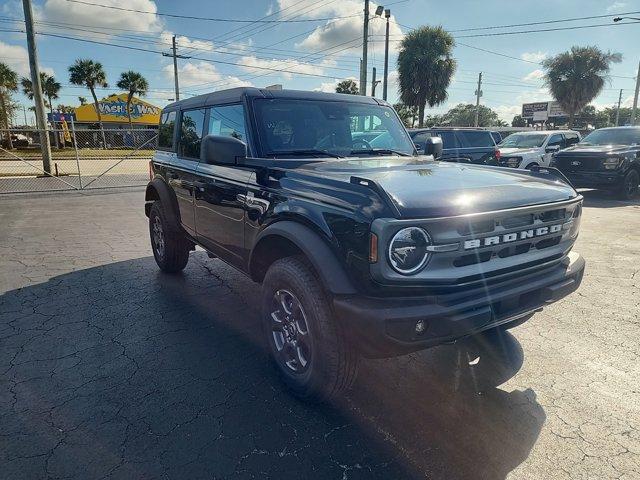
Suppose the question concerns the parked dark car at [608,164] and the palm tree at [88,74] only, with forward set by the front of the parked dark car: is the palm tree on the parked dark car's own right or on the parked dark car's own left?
on the parked dark car's own right

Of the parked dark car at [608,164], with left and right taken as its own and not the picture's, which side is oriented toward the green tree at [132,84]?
right

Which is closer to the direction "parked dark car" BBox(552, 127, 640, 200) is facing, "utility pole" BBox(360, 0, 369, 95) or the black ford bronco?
the black ford bronco

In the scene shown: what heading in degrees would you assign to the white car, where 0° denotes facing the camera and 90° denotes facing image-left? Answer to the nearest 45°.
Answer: approximately 45°

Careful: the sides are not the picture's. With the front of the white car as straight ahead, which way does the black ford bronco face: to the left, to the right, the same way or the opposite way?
to the left

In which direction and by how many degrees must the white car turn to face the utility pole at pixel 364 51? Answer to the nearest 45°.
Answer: approximately 90° to its right

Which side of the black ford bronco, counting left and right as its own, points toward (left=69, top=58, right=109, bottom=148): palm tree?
back

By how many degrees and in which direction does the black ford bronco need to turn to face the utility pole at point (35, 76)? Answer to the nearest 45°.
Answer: approximately 180°

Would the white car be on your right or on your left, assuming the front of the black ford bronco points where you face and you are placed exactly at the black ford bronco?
on your left

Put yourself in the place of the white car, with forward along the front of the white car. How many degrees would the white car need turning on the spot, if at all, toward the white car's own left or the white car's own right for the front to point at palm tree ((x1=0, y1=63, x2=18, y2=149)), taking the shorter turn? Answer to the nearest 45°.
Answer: approximately 45° to the white car's own right

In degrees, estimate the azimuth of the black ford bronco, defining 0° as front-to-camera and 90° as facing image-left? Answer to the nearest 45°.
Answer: approximately 315°

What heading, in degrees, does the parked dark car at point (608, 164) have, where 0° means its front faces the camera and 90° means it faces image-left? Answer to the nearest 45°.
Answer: approximately 45°
